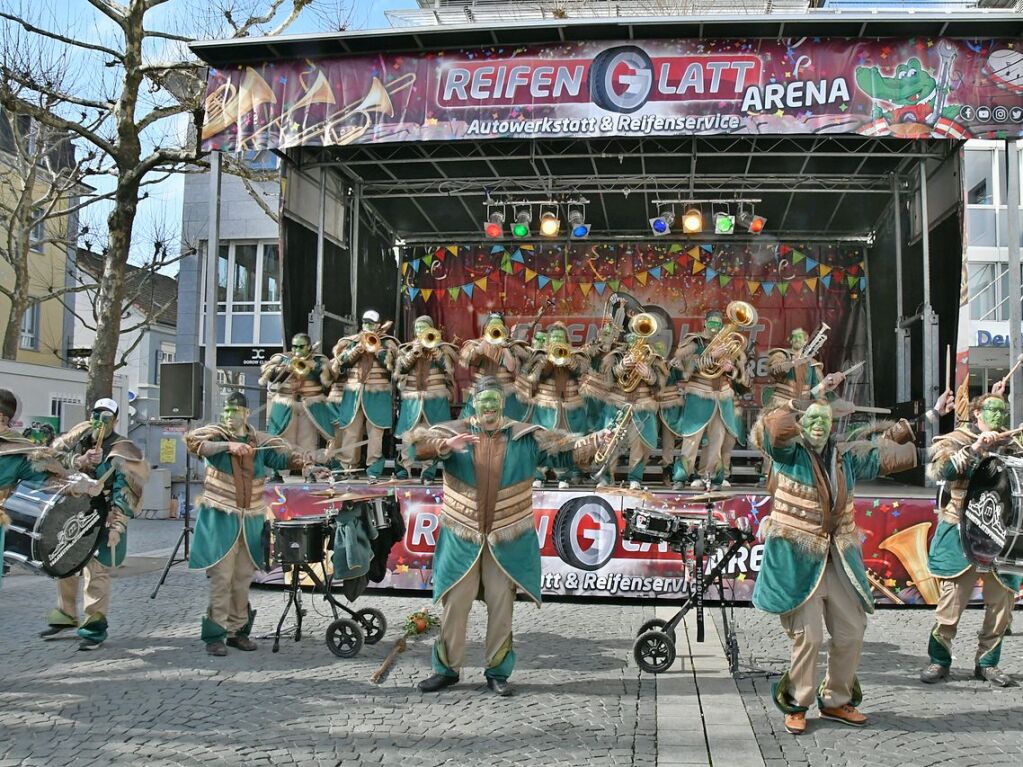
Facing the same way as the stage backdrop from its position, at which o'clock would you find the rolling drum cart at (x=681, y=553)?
The rolling drum cart is roughly at 12 o'clock from the stage backdrop.

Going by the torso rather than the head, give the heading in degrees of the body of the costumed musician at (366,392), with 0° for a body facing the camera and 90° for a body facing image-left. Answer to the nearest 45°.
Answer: approximately 0°

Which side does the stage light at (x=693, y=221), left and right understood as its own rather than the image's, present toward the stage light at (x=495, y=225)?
right

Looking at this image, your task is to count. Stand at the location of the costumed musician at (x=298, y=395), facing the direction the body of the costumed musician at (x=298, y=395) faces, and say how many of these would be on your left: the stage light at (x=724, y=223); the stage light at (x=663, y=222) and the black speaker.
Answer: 2

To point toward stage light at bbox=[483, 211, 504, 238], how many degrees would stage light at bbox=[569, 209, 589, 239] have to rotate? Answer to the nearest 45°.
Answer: approximately 90° to its right

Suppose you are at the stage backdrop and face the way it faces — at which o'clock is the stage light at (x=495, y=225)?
The stage light is roughly at 2 o'clock from the stage backdrop.

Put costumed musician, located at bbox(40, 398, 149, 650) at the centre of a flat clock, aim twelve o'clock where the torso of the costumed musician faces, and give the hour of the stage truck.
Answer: The stage truck is roughly at 7 o'clock from the costumed musician.
